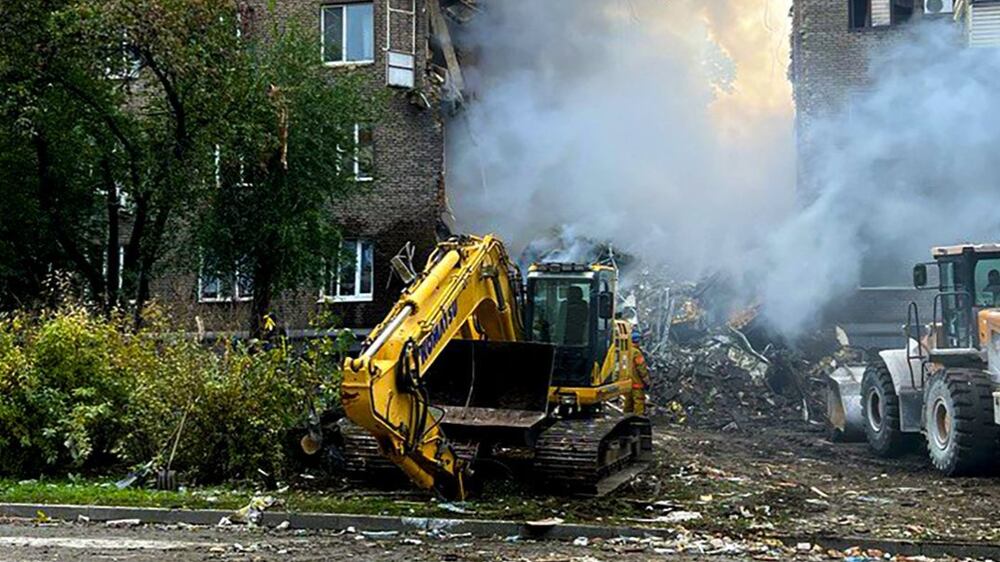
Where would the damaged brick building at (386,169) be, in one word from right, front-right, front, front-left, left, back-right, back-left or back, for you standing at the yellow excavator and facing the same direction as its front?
back-right

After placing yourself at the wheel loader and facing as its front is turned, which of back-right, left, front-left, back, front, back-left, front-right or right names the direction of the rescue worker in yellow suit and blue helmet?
front-left

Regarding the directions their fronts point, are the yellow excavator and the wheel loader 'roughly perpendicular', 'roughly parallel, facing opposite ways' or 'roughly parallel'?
roughly perpendicular

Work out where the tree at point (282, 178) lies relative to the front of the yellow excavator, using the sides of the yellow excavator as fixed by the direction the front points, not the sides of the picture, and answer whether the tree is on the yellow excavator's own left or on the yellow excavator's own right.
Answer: on the yellow excavator's own right

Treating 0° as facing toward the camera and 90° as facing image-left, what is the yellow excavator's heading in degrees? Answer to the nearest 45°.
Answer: approximately 45°

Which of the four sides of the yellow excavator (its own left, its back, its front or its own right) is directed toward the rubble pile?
back

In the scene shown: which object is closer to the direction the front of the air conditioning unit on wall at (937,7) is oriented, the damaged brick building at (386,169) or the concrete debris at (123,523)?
the concrete debris

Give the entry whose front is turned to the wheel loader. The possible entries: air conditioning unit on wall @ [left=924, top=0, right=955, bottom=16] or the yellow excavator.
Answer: the air conditioning unit on wall

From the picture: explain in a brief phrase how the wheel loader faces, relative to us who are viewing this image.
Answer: facing away from the viewer and to the left of the viewer

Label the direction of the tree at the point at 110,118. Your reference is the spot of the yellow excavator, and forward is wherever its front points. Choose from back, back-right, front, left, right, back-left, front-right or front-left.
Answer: right

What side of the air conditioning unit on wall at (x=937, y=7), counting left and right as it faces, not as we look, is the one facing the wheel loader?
front

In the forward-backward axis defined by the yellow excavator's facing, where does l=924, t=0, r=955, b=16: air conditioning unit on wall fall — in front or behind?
behind

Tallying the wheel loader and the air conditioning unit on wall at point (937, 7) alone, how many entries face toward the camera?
1

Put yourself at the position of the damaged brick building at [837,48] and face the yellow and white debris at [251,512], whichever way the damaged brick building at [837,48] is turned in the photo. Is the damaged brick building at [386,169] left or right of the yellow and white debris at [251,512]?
right
